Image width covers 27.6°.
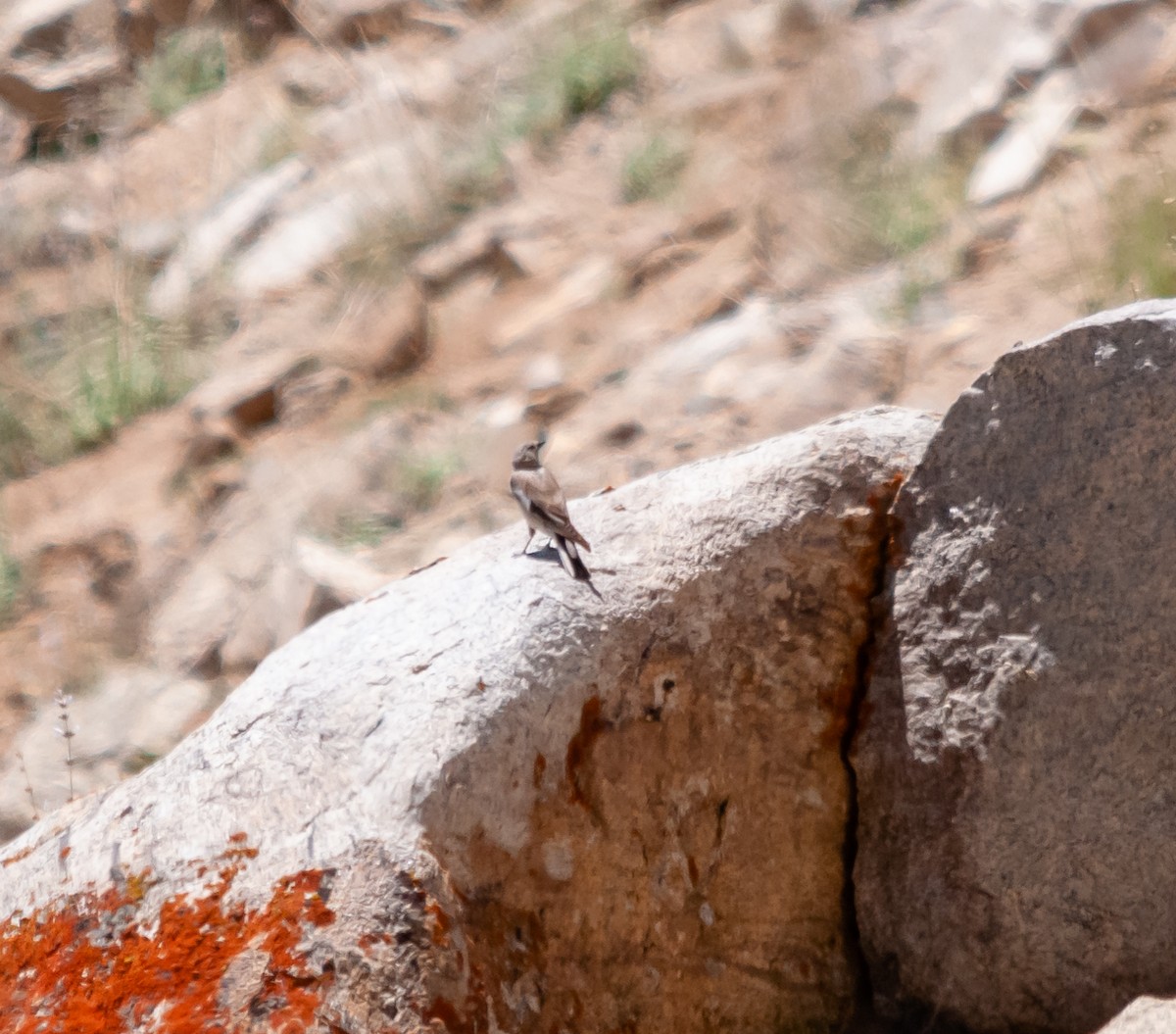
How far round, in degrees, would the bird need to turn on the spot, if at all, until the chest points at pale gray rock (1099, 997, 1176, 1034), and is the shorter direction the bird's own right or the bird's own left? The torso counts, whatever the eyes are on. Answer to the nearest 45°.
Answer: approximately 180°

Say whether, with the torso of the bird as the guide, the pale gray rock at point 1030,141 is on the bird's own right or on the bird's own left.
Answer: on the bird's own right

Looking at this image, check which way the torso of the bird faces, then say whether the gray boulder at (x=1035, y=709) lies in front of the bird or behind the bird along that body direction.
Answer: behind

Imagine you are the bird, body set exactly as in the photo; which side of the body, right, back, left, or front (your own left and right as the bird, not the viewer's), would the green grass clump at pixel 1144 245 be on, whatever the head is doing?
right

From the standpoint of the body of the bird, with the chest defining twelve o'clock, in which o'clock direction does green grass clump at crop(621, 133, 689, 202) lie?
The green grass clump is roughly at 2 o'clock from the bird.

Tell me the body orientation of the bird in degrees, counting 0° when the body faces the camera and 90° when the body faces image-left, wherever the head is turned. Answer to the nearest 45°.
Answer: approximately 135°

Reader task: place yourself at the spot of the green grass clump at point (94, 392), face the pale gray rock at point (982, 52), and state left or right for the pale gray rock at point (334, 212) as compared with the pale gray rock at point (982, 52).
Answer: left

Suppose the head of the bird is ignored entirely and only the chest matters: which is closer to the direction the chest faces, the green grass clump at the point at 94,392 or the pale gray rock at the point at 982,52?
the green grass clump

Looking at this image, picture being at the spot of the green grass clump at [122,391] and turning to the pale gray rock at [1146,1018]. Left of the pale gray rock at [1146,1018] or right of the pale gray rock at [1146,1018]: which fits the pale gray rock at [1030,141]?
left
